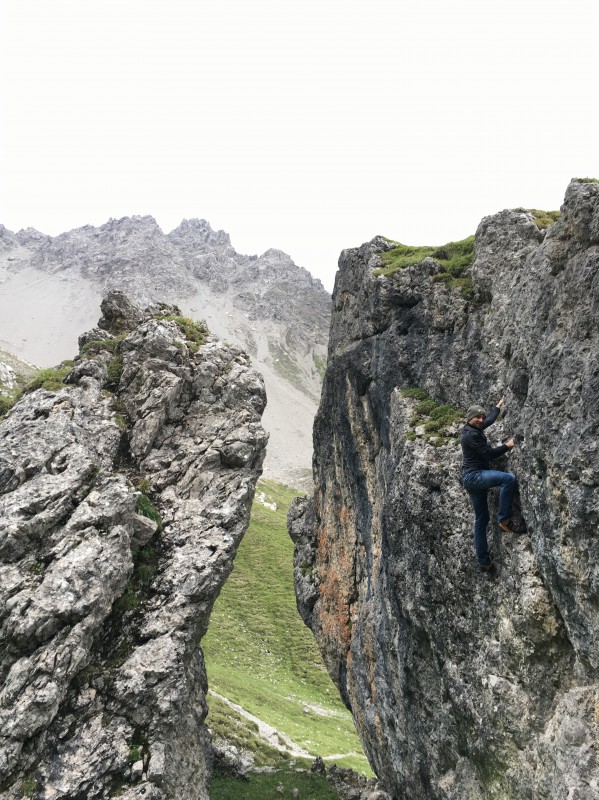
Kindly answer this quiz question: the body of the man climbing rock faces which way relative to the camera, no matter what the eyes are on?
to the viewer's right

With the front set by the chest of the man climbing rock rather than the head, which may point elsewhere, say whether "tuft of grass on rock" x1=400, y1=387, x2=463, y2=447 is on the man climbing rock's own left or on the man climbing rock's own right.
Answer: on the man climbing rock's own left
